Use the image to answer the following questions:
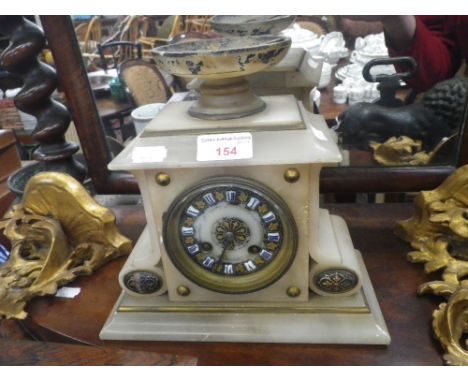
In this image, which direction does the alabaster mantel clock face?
toward the camera

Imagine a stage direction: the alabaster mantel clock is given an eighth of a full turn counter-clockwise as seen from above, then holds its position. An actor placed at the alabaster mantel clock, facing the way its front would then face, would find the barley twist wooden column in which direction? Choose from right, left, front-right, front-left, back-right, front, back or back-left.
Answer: back

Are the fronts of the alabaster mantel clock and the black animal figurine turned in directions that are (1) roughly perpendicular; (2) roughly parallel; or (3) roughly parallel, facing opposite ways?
roughly perpendicular
